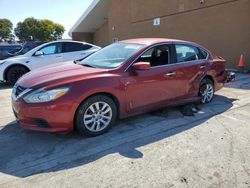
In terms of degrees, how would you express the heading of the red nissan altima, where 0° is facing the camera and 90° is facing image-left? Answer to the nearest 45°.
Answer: approximately 45°

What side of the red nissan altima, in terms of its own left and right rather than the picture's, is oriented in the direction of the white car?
right
